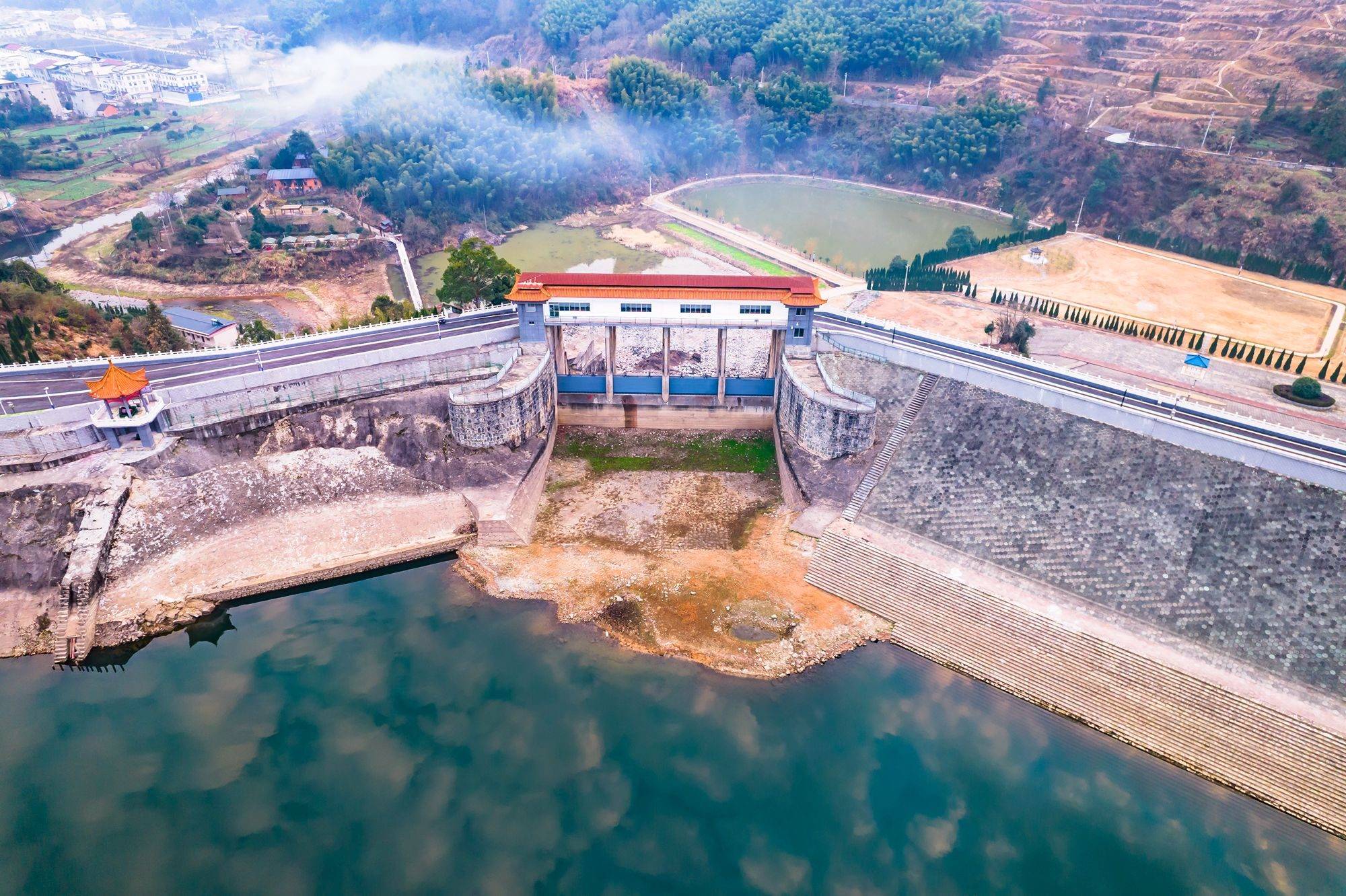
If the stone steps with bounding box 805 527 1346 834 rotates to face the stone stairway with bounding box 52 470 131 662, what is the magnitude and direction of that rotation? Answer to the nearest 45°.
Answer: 0° — it already faces it

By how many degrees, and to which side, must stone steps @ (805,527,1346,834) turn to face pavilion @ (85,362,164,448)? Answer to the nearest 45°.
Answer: approximately 45° to its right

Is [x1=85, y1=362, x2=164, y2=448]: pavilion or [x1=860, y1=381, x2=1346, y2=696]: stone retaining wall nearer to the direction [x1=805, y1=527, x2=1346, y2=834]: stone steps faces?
the pavilion

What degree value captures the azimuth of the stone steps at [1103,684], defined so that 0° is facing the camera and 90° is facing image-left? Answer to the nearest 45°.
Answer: approximately 45°

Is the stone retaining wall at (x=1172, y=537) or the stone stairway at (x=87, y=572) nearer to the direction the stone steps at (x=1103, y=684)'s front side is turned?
the stone stairway
